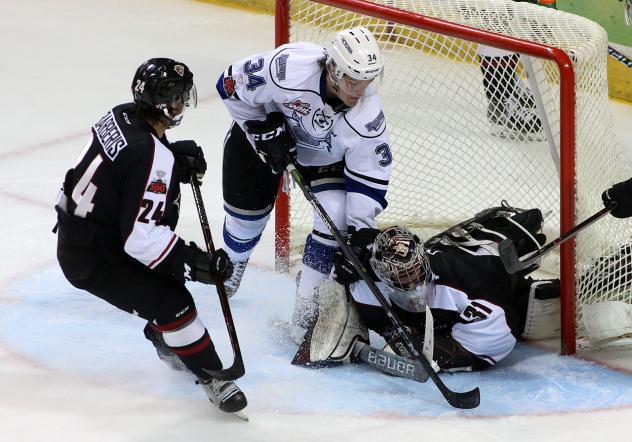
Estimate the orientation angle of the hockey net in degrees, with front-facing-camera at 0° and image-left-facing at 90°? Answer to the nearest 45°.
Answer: approximately 45°

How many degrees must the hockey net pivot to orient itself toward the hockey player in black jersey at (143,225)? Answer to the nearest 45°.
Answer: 0° — it already faces them

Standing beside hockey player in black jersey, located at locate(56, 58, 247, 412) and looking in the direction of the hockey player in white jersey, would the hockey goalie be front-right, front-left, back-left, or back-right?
front-right

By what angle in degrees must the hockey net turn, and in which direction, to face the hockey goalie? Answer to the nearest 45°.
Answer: approximately 45° to its left
